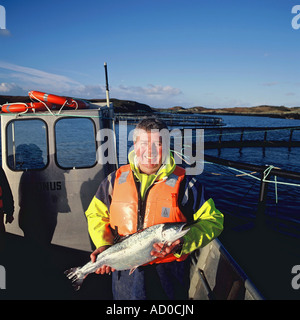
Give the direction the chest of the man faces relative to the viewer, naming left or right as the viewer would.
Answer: facing the viewer

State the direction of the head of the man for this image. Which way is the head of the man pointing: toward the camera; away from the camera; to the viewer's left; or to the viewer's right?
toward the camera

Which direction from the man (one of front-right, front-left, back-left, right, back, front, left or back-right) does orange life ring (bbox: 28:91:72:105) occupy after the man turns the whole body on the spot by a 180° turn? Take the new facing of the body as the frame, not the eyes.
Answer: front-left

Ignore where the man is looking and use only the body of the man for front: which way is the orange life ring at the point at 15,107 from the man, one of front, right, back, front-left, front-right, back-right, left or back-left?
back-right
